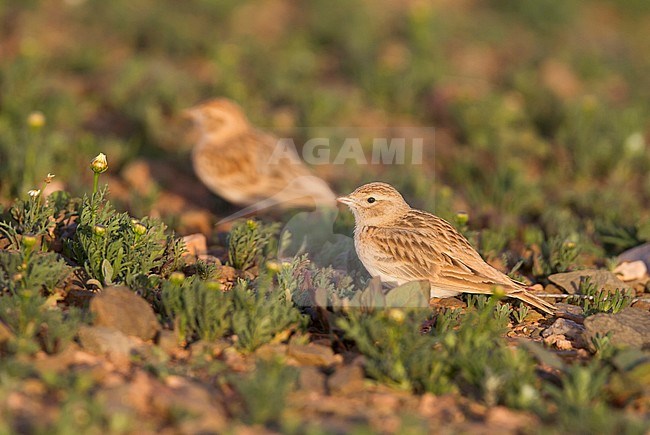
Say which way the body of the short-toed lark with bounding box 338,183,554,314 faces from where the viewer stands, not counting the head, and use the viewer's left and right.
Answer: facing to the left of the viewer

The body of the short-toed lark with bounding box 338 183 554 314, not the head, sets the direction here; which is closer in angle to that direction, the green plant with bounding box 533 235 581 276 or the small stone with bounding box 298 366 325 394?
the small stone

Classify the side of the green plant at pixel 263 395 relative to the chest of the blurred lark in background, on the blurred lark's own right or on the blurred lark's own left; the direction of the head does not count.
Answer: on the blurred lark's own left

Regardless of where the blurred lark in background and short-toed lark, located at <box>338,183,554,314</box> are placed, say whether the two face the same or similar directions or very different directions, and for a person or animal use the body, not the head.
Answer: same or similar directions

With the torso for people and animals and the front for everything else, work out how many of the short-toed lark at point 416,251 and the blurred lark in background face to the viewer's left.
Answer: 2

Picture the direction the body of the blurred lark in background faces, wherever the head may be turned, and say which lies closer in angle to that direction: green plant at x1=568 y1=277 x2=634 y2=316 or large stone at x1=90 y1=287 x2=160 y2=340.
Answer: the large stone

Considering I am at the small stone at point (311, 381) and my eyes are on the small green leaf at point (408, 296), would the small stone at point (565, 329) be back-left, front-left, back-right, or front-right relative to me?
front-right

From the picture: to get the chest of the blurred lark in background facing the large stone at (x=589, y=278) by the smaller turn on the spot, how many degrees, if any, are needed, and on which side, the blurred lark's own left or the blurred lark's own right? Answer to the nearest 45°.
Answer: approximately 135° to the blurred lark's own left

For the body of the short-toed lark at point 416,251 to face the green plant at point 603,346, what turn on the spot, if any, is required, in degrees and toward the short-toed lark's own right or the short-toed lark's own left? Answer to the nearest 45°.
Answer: approximately 135° to the short-toed lark's own left

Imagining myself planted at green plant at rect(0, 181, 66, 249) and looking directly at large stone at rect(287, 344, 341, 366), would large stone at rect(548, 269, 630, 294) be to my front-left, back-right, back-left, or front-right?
front-left

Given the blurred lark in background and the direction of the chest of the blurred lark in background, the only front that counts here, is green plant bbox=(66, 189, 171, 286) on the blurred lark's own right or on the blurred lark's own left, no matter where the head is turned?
on the blurred lark's own left

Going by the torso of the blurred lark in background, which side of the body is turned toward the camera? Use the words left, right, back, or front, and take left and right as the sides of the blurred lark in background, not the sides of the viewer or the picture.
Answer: left

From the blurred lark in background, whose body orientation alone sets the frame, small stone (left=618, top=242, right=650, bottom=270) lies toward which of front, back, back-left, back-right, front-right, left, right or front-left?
back-left

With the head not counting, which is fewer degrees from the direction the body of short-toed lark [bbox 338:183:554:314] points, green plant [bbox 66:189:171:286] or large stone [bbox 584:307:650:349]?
the green plant

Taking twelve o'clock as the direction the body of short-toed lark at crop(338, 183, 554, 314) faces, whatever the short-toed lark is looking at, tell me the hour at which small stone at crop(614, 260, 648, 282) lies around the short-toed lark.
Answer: The small stone is roughly at 5 o'clock from the short-toed lark.

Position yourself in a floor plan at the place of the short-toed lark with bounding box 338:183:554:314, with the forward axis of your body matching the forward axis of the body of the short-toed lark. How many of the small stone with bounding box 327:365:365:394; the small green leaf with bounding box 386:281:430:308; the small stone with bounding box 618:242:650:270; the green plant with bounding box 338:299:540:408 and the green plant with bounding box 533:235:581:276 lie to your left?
3
